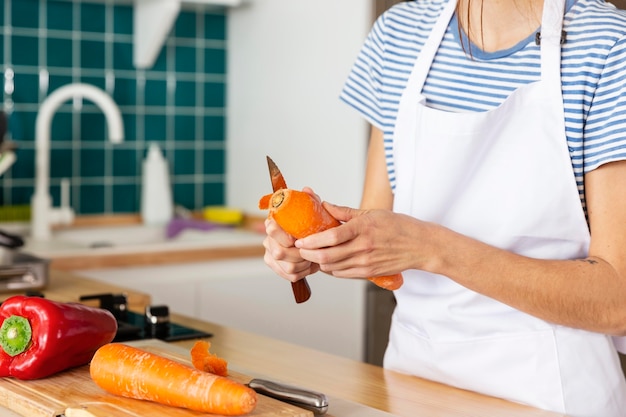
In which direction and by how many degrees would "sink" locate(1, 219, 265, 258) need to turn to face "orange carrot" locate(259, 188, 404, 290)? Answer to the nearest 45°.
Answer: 0° — it already faces it

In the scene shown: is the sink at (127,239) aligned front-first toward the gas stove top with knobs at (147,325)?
yes

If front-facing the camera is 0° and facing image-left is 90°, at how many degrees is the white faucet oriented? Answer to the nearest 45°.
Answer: approximately 270°

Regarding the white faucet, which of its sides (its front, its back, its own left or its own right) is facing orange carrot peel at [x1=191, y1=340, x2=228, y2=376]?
right

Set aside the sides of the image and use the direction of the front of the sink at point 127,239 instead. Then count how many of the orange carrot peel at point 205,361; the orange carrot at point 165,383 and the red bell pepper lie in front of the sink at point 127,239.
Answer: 3

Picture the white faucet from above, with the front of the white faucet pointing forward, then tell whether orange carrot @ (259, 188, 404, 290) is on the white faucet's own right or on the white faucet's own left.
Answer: on the white faucet's own right

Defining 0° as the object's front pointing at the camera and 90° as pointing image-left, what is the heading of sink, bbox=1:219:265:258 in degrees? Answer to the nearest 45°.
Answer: approximately 0°

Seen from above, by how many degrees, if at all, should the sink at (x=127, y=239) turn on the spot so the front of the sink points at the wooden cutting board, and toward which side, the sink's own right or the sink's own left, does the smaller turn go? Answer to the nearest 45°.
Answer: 0° — it already faces it
